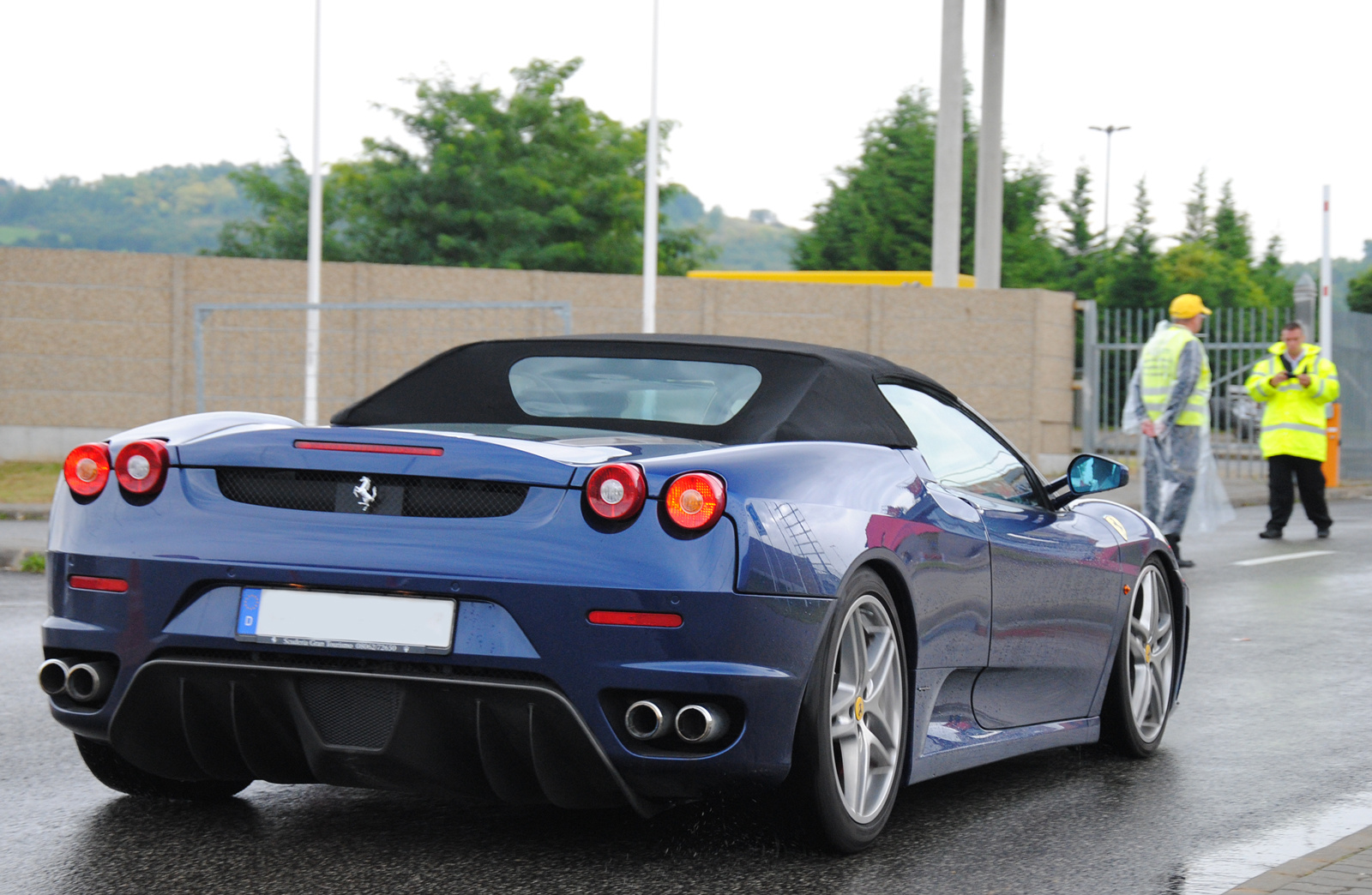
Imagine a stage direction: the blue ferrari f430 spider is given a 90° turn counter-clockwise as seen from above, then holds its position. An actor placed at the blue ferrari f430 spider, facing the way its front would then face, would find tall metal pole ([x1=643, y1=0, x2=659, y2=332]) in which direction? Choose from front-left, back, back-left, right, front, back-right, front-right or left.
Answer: front-right

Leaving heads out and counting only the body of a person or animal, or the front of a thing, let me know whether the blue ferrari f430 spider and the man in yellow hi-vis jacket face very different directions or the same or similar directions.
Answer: very different directions

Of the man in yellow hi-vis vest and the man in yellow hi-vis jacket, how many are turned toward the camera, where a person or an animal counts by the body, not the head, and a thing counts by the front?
1

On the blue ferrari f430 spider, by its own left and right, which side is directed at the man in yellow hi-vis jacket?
front

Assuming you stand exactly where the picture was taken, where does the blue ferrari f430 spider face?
facing away from the viewer and to the right of the viewer

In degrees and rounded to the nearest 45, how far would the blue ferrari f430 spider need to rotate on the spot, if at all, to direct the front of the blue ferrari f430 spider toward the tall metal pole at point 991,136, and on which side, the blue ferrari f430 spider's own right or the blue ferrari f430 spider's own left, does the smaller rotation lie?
approximately 45° to the blue ferrari f430 spider's own left

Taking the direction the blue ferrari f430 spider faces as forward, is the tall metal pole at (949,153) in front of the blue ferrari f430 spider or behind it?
in front

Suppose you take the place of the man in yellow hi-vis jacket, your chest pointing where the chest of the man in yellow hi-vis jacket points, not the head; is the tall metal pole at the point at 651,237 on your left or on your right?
on your right
